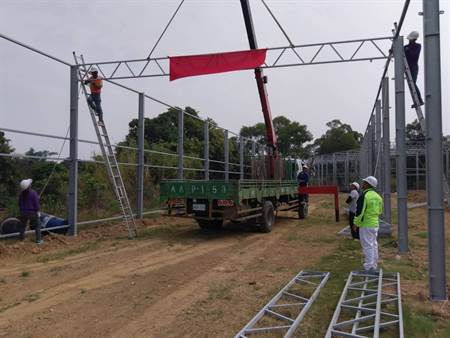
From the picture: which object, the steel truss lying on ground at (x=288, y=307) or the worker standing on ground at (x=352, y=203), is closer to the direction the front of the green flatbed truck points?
the worker standing on ground

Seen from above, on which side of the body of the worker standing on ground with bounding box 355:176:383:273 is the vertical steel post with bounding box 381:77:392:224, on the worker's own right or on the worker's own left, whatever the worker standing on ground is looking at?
on the worker's own right

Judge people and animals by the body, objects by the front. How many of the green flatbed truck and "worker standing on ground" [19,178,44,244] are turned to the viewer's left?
0

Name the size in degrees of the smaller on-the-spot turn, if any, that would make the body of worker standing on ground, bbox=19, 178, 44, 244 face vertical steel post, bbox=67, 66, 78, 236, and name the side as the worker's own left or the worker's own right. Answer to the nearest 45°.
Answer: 0° — they already face it

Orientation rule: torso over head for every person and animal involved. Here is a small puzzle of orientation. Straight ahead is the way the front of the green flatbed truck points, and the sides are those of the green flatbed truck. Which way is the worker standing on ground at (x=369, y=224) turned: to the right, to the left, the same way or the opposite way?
to the left

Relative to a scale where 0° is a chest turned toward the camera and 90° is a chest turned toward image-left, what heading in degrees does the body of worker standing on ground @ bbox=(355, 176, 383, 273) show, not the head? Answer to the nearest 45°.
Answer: approximately 135°

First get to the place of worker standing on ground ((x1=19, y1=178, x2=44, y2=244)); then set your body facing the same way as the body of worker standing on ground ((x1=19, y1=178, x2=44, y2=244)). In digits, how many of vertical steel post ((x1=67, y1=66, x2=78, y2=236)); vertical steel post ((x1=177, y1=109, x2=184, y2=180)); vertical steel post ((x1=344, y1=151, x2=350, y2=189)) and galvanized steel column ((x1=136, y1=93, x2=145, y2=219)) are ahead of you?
4
